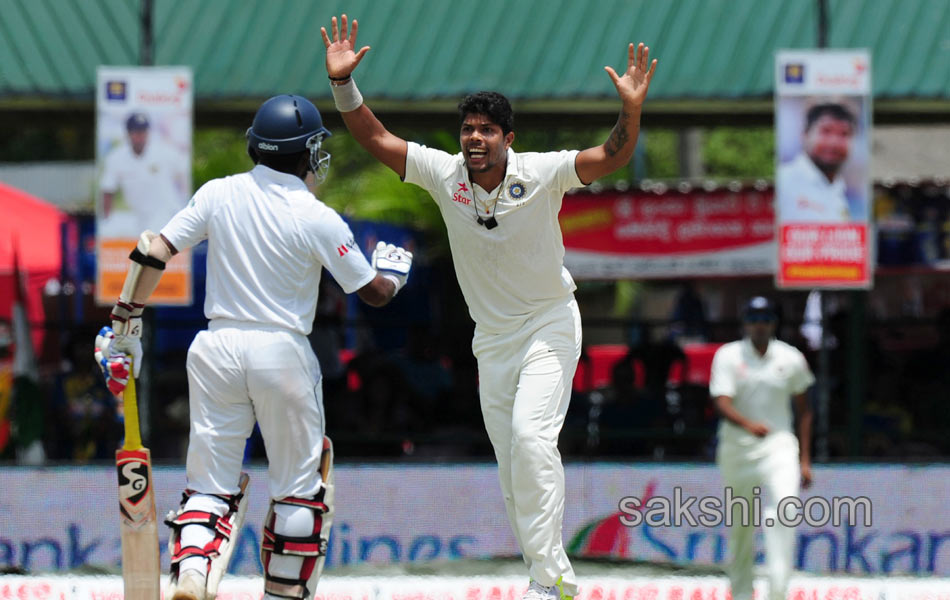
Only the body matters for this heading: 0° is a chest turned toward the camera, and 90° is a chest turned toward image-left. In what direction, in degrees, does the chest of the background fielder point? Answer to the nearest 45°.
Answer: approximately 0°

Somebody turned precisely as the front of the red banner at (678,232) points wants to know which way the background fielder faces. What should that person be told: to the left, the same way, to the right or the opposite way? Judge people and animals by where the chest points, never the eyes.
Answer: the same way

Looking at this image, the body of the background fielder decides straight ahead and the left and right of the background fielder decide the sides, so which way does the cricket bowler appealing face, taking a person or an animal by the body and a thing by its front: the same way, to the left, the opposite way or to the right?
the same way

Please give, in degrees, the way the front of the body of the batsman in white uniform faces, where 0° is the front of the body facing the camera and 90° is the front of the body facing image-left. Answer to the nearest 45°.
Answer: approximately 225°

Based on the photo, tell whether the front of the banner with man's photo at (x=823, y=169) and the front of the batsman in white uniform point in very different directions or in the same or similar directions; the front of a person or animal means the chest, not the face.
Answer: very different directions

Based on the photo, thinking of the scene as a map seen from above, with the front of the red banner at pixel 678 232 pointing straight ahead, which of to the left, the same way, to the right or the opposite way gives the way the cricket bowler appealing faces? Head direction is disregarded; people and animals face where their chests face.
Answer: the same way

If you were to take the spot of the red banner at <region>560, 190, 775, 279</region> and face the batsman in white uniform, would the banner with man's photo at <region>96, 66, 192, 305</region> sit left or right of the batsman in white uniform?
right

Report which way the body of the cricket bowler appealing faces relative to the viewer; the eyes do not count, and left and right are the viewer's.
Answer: facing the viewer

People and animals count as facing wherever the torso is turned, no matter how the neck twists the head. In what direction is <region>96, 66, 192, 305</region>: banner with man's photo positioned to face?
toward the camera

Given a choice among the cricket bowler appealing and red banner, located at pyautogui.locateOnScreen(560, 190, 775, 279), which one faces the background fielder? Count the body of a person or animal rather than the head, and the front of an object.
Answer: the red banner

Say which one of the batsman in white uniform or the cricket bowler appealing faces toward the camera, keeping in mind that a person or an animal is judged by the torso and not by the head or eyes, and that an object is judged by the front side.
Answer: the cricket bowler appealing

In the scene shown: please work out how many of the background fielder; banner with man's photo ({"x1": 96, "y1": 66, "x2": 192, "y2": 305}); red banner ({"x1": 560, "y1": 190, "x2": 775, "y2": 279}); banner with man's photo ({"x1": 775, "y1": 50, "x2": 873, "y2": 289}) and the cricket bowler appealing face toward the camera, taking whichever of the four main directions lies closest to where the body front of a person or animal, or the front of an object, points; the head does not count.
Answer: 5

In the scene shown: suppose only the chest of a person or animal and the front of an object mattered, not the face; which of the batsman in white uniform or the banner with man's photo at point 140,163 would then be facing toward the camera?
the banner with man's photo

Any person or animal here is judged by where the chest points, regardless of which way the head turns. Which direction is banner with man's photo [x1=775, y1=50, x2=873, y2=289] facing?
toward the camera

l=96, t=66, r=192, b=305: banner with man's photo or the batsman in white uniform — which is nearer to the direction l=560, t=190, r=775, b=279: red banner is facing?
the batsman in white uniform

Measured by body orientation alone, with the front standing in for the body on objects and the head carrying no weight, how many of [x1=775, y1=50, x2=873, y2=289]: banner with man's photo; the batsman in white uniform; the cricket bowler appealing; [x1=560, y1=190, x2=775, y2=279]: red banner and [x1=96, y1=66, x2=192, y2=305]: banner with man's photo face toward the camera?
4

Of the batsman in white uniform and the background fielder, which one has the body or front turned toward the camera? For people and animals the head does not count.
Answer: the background fielder
